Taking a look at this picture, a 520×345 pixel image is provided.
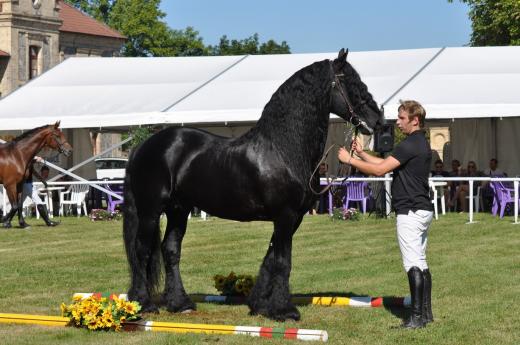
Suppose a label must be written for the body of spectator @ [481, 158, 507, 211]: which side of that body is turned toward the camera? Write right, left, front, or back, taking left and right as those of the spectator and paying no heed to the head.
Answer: front

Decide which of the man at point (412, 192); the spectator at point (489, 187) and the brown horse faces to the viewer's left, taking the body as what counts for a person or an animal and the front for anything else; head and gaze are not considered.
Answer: the man

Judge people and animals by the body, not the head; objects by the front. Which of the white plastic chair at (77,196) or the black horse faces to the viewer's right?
the black horse

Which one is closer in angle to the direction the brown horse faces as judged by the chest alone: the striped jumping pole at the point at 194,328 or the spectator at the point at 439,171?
the spectator

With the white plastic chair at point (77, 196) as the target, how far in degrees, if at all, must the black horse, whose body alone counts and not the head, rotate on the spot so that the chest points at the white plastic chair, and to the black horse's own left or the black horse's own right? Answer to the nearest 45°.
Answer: approximately 90° to the black horse's own left

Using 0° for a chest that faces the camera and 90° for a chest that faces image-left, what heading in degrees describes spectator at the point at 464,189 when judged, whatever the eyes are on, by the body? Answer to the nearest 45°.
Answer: approximately 0°

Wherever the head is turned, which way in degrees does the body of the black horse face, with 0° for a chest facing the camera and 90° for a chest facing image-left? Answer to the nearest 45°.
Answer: approximately 270°

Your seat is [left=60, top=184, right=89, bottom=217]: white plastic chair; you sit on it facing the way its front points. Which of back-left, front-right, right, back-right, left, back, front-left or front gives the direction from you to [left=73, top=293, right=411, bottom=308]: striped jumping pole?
front-left

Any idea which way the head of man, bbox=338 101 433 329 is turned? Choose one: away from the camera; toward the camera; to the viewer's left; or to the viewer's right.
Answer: to the viewer's left

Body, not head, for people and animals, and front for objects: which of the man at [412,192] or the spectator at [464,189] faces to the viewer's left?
the man

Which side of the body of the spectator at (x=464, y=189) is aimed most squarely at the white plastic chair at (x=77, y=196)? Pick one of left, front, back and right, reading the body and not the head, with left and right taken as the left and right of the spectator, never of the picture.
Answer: right

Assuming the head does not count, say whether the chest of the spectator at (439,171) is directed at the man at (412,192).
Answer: yes

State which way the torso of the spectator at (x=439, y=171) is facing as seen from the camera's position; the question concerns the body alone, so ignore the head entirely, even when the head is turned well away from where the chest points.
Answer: toward the camera

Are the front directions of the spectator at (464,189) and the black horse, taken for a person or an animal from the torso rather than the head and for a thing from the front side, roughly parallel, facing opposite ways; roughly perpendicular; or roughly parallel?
roughly perpendicular

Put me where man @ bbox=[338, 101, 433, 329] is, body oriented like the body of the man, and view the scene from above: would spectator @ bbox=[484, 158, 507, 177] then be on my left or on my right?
on my right

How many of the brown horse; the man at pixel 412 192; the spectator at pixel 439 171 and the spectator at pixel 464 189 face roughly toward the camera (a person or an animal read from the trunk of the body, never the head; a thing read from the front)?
2

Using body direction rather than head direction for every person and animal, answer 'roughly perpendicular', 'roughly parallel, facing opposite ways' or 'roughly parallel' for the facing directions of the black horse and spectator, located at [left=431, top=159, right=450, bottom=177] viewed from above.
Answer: roughly perpendicular

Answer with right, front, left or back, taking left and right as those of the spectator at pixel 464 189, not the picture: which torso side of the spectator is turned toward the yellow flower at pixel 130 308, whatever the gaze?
front

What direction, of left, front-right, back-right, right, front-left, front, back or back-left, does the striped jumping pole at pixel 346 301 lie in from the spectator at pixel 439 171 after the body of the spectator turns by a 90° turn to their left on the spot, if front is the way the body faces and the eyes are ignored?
right

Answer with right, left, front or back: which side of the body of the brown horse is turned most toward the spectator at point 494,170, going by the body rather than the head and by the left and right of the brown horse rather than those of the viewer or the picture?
front

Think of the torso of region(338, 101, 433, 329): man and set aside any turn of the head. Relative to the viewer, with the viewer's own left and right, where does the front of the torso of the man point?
facing to the left of the viewer
